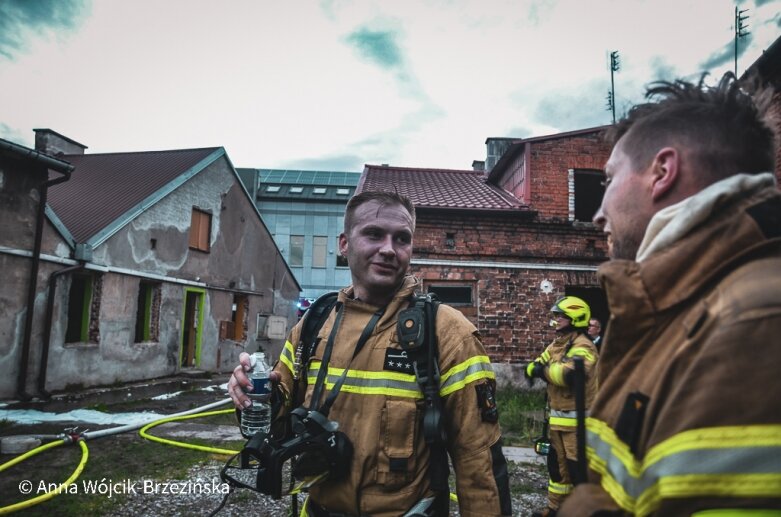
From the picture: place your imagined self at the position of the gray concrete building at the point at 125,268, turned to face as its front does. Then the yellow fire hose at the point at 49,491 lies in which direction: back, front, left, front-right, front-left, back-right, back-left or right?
front-right

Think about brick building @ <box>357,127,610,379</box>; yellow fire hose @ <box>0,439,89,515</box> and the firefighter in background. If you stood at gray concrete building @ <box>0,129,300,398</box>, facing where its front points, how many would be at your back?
0

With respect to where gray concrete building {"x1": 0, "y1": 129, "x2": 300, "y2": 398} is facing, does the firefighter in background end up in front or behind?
in front

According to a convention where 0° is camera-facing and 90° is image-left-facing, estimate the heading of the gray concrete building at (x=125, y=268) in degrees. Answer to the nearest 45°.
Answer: approximately 315°

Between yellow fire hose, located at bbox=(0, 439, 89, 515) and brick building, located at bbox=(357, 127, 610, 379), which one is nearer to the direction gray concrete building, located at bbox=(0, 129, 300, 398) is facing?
the brick building

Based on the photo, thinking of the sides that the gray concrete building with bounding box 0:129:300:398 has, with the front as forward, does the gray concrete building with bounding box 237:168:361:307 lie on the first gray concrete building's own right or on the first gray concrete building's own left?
on the first gray concrete building's own left

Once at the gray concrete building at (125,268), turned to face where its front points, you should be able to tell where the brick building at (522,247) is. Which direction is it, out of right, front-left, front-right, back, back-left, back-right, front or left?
front

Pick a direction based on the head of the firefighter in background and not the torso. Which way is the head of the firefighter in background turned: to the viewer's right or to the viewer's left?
to the viewer's left

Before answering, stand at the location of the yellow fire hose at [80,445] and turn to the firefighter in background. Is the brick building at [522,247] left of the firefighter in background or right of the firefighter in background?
left

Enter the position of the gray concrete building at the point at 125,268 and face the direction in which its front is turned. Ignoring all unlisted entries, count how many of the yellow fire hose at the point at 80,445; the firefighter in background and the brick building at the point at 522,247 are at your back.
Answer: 0

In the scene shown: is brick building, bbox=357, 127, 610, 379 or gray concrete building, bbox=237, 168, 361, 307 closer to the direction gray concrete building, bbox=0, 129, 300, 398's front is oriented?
the brick building

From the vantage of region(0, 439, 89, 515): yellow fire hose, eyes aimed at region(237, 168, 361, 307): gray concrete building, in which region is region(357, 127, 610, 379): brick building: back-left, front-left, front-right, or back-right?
front-right
